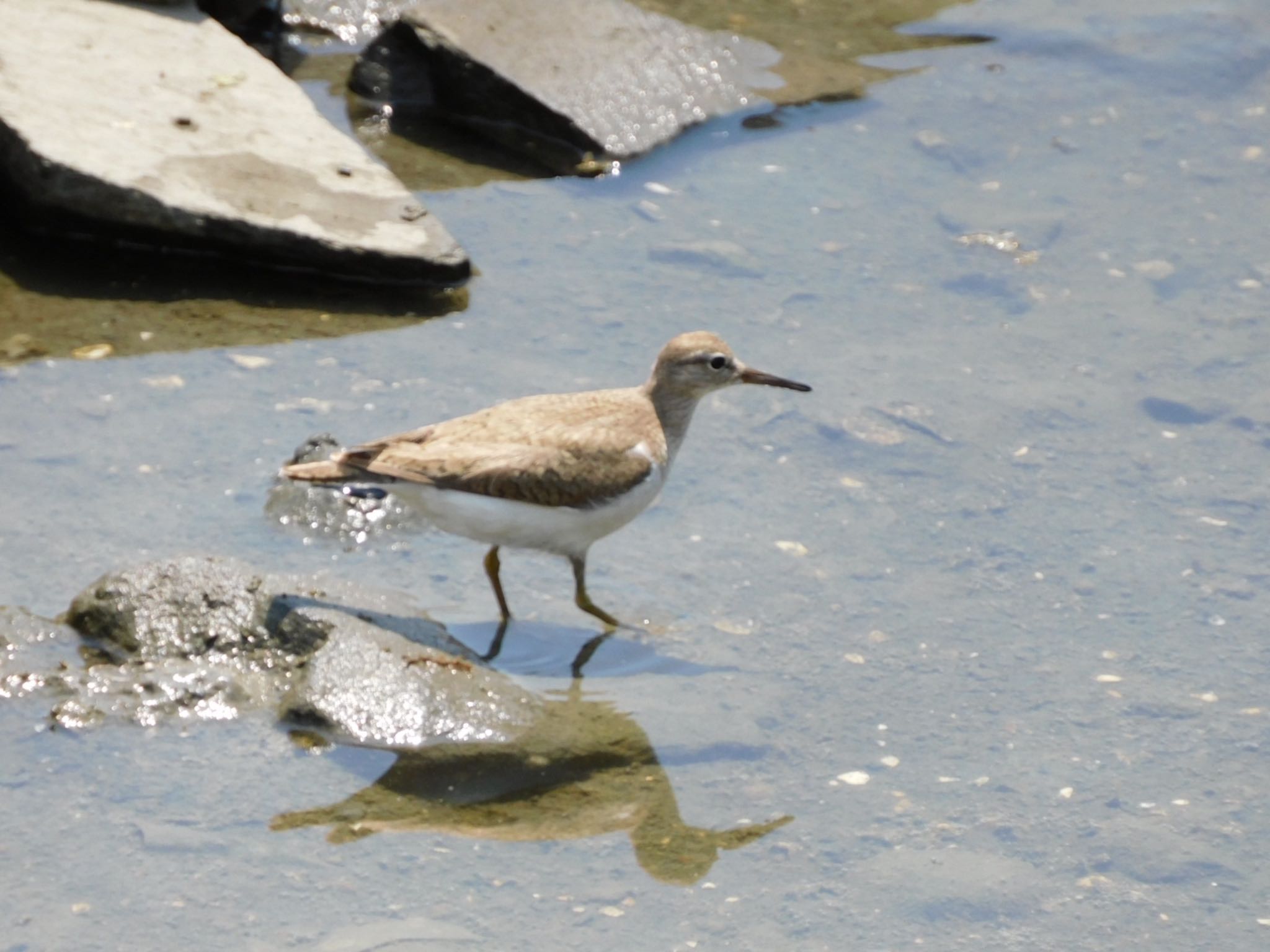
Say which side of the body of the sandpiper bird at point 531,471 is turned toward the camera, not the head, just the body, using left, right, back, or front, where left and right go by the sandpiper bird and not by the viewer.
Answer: right

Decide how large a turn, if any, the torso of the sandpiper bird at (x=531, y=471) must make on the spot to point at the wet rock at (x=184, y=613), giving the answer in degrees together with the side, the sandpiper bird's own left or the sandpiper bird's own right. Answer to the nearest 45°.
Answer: approximately 135° to the sandpiper bird's own right

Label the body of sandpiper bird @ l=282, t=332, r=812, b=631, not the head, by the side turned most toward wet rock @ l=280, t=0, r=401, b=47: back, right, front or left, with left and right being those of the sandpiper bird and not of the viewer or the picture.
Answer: left

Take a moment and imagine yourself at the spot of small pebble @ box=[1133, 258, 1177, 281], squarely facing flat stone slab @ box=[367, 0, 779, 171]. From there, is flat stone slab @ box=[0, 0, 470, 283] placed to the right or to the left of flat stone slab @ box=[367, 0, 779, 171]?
left

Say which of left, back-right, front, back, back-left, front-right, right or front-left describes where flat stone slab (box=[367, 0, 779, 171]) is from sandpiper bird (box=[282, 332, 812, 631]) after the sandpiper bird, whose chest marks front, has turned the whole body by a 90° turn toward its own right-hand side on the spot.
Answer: back

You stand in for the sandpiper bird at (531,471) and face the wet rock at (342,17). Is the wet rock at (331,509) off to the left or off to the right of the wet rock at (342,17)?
left

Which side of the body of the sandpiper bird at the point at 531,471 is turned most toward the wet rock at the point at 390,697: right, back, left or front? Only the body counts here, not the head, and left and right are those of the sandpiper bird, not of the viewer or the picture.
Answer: right

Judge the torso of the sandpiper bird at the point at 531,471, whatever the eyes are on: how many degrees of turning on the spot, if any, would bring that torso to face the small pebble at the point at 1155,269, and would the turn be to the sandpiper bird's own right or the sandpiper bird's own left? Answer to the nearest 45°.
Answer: approximately 45° to the sandpiper bird's own left

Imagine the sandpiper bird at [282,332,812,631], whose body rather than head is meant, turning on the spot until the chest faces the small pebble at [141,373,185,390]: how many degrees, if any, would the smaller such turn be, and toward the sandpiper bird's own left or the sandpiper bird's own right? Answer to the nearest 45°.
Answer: approximately 135° to the sandpiper bird's own left

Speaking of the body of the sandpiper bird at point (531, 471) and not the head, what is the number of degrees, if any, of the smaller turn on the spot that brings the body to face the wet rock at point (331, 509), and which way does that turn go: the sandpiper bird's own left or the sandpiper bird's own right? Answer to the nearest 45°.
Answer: approximately 135° to the sandpiper bird's own left

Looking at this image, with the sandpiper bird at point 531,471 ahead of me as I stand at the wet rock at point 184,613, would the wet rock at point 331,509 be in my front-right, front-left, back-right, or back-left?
front-left

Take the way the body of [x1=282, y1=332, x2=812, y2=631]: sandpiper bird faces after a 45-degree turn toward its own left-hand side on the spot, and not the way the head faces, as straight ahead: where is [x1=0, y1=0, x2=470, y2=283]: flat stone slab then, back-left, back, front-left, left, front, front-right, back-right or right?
left
